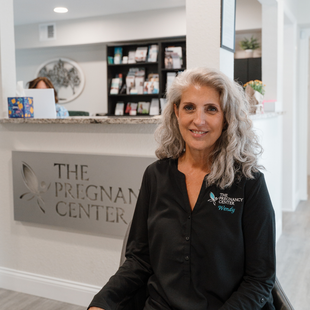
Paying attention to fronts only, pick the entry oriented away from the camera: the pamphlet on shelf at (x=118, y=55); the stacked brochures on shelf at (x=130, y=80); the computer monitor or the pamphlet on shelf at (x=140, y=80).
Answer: the computer monitor

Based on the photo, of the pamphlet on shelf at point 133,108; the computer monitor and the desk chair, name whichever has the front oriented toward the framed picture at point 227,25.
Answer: the pamphlet on shelf

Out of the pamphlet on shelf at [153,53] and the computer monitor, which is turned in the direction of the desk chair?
the pamphlet on shelf

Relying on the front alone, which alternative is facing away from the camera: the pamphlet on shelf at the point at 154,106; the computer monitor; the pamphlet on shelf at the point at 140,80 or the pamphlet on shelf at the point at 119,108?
the computer monitor

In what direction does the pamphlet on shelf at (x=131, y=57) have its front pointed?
toward the camera

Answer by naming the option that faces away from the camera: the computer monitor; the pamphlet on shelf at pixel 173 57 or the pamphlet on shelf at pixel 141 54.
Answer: the computer monitor

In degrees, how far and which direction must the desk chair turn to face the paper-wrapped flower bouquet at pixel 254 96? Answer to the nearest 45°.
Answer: approximately 180°

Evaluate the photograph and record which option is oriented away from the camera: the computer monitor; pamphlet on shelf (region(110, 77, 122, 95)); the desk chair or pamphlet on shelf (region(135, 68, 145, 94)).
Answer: the computer monitor

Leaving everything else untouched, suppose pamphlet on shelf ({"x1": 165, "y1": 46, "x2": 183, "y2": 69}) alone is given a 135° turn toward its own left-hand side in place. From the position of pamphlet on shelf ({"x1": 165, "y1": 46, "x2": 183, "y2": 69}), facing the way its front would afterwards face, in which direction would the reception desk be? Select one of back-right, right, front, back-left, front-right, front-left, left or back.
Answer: back-right

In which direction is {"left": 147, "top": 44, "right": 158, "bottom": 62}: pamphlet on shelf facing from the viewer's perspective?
toward the camera

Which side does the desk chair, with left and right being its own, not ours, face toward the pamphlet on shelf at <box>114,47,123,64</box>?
back
